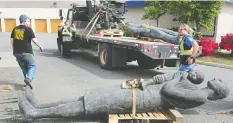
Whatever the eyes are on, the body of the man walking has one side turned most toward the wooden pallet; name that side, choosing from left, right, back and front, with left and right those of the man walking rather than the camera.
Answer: right

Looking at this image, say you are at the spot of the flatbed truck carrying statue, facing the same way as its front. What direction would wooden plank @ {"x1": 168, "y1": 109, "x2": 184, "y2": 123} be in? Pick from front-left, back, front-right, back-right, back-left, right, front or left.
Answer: back-left

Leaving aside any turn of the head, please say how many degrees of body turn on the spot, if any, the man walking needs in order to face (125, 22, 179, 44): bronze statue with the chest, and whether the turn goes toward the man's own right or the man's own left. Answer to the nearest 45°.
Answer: approximately 45° to the man's own right

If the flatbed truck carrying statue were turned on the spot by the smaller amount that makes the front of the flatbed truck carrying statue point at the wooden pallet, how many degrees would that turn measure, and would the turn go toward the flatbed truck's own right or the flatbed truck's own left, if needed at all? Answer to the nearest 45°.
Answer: approximately 135° to the flatbed truck's own left

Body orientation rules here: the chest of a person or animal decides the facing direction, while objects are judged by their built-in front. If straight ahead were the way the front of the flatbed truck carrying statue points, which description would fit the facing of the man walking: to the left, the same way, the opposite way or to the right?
to the right

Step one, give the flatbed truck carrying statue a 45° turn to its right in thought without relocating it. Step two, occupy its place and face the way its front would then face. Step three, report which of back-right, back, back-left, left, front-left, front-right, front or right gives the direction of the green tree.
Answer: front-right

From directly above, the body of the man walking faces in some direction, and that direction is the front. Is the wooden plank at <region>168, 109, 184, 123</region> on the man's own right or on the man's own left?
on the man's own right

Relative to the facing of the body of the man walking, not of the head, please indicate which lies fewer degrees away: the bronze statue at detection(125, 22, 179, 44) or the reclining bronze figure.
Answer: the bronze statue

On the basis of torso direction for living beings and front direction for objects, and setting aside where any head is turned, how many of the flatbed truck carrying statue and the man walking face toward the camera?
0

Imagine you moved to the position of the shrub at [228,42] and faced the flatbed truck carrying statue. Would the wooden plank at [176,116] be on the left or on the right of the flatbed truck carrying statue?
left

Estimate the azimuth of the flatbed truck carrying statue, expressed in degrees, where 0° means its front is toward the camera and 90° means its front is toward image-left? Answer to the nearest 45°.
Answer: approximately 135°

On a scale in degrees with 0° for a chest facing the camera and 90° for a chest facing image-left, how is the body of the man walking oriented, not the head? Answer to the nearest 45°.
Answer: approximately 225°
